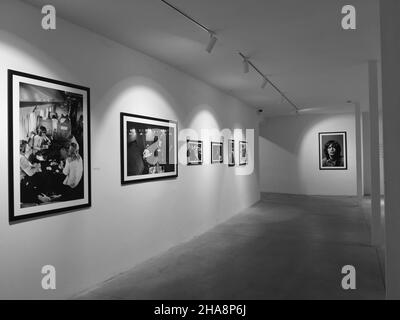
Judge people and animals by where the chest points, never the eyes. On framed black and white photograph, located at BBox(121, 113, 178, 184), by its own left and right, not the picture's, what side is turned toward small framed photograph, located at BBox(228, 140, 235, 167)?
left

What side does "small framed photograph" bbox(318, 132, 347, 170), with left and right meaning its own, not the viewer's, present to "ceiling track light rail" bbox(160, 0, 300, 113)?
front

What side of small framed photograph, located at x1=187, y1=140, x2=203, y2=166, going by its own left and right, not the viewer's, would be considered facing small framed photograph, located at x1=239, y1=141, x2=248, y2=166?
left

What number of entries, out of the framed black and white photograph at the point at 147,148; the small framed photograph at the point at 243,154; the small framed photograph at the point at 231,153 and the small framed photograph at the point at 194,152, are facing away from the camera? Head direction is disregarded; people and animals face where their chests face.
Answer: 0

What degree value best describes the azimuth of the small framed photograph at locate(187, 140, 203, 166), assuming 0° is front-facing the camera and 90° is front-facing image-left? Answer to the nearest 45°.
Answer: approximately 315°

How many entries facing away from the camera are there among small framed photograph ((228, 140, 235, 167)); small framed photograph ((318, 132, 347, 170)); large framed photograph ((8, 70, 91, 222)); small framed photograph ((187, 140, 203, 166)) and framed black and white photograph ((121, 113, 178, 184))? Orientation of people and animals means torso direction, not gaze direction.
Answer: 0

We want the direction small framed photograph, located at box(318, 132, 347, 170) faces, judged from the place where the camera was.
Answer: facing the viewer

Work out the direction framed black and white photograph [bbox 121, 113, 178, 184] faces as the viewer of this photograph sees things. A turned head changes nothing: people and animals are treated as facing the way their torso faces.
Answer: facing the viewer and to the right of the viewer

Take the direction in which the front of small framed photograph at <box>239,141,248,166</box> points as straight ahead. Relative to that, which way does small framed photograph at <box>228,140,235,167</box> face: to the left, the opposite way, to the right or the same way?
the same way

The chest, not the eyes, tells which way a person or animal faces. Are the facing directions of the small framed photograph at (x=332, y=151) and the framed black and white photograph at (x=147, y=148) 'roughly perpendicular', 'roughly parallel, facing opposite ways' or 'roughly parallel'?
roughly perpendicular

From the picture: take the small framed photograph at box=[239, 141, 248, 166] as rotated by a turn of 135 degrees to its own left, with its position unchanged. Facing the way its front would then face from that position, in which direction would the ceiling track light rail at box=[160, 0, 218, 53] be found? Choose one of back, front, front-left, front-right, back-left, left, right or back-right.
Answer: back

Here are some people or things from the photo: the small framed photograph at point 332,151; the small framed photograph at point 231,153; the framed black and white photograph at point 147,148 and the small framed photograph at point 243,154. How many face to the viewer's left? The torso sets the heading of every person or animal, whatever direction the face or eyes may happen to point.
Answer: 0

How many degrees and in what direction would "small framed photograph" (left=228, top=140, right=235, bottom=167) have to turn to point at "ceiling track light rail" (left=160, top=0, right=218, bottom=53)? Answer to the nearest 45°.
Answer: approximately 45° to its right

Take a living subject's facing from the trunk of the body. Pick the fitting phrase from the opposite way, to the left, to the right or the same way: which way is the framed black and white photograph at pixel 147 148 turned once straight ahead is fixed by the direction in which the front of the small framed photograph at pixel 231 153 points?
the same way

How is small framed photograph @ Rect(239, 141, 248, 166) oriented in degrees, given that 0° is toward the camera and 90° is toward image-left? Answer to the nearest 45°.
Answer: approximately 315°

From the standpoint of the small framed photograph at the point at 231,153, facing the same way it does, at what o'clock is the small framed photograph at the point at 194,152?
the small framed photograph at the point at 194,152 is roughly at 2 o'clock from the small framed photograph at the point at 231,153.

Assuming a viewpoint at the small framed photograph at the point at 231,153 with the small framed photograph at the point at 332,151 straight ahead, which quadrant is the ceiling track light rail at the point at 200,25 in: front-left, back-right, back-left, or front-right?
back-right

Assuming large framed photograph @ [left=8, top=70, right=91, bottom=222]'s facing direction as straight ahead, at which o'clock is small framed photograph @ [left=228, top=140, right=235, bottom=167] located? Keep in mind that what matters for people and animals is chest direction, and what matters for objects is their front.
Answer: The small framed photograph is roughly at 9 o'clock from the large framed photograph.

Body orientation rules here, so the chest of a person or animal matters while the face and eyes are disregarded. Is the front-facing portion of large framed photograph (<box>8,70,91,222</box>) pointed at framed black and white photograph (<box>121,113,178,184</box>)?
no

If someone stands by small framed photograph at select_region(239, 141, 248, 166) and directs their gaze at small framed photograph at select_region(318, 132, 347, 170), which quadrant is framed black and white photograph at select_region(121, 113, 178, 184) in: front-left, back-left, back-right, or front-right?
back-right

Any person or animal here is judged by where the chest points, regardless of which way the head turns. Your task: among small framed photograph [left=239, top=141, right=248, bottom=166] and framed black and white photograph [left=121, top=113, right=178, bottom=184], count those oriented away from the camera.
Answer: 0

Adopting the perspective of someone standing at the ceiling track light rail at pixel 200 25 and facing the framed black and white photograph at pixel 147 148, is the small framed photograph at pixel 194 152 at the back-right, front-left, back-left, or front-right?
front-right
